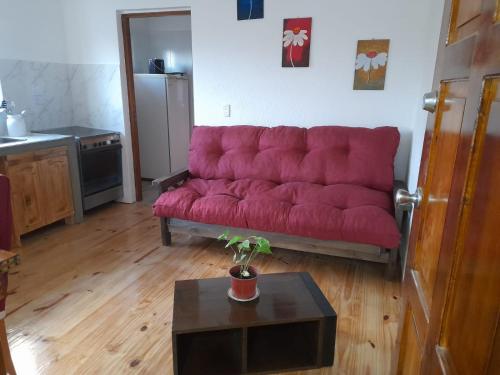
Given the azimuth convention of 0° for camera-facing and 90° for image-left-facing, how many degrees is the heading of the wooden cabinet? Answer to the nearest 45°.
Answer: approximately 315°

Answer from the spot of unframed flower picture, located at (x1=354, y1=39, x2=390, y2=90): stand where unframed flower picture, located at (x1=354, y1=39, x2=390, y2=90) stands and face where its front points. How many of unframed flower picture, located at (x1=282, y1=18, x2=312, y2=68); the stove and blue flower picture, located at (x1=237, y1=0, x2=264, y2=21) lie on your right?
3

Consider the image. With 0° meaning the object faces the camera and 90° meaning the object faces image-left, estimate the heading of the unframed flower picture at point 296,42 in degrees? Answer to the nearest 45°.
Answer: approximately 0°

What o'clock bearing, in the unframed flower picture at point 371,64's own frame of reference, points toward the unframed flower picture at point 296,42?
the unframed flower picture at point 296,42 is roughly at 3 o'clock from the unframed flower picture at point 371,64.

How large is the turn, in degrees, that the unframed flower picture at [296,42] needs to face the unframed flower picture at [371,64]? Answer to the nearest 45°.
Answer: approximately 90° to its left

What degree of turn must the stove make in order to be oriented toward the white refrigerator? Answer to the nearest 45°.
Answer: approximately 90° to its left

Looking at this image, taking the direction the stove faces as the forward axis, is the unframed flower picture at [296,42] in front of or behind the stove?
in front

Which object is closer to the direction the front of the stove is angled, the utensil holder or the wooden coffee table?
the wooden coffee table

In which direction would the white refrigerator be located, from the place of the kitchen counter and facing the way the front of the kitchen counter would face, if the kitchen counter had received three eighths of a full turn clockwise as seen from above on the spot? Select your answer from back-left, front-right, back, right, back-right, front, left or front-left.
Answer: back-right
